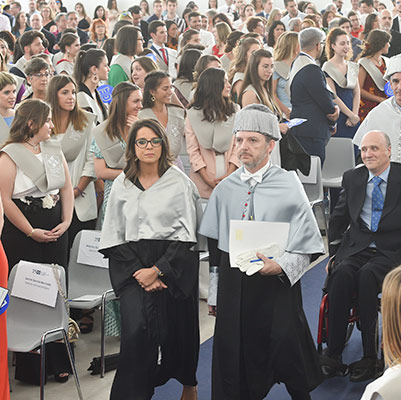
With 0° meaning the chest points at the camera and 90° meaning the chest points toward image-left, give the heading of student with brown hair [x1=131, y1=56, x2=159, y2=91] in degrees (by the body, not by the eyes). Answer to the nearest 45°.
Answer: approximately 45°

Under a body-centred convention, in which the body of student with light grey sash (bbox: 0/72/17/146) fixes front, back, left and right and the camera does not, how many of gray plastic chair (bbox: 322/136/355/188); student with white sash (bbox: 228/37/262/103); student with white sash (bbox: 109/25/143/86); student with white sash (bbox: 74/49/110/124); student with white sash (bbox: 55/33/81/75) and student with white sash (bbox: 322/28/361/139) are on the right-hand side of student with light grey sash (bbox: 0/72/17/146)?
0

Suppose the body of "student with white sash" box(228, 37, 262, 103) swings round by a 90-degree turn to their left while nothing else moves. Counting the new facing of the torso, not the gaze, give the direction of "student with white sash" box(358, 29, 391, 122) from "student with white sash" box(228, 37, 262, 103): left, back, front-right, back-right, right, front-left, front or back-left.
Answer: front-right

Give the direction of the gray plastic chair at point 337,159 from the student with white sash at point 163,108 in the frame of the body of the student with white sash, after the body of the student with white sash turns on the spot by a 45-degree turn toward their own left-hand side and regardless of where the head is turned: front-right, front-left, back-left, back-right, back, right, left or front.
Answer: front-left

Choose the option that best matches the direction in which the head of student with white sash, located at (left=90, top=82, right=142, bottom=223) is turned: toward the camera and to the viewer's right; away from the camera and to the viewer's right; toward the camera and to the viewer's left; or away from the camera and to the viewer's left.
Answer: toward the camera and to the viewer's right

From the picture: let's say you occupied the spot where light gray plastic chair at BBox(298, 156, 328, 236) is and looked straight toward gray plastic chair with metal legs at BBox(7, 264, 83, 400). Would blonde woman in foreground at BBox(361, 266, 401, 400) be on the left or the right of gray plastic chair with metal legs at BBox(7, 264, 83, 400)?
left

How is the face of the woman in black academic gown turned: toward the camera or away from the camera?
toward the camera

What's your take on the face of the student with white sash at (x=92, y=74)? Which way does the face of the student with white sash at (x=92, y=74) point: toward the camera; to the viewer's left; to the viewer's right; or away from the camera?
to the viewer's right

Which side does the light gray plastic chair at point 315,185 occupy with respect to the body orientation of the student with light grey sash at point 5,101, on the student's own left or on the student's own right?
on the student's own left
